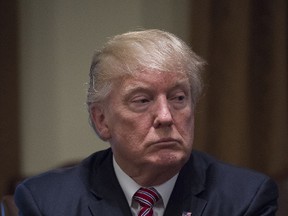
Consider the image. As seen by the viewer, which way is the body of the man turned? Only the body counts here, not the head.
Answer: toward the camera

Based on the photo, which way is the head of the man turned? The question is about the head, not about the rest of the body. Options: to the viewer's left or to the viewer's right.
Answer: to the viewer's right
